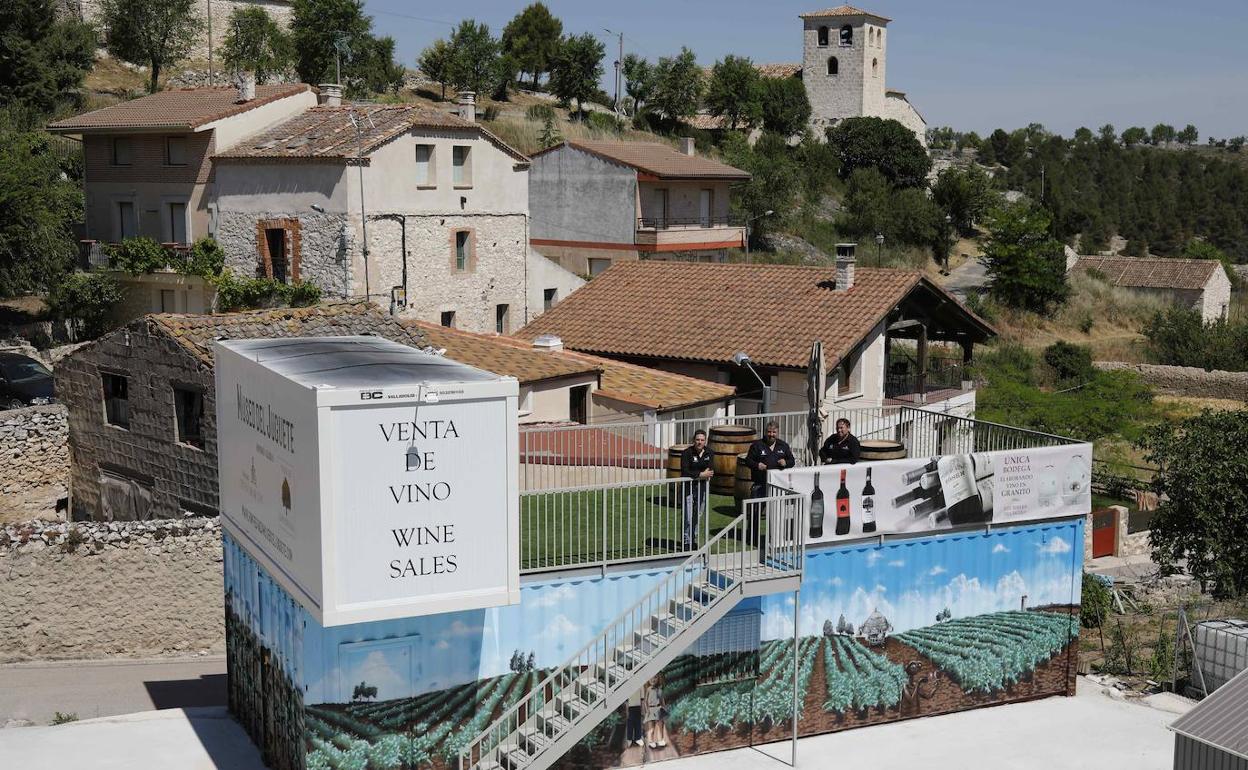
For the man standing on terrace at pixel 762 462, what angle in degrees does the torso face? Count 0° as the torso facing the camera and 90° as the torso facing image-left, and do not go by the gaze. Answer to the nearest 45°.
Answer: approximately 0°

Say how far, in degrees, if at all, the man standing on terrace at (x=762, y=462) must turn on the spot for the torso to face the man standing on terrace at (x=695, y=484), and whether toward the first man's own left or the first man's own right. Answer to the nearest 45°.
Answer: approximately 45° to the first man's own right

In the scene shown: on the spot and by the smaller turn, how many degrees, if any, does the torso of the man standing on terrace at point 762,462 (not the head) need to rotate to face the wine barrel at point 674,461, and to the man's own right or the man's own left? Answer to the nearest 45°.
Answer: approximately 135° to the man's own right

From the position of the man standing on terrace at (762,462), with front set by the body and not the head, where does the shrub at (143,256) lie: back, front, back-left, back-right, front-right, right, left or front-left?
back-right

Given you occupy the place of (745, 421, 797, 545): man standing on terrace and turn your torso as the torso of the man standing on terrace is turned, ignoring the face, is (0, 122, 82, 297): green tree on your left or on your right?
on your right

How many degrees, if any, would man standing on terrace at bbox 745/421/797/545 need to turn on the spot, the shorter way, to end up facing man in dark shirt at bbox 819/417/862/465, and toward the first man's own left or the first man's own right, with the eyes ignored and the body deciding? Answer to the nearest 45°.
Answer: approximately 135° to the first man's own left

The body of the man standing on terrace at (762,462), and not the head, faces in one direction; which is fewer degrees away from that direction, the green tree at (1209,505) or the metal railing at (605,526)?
the metal railing

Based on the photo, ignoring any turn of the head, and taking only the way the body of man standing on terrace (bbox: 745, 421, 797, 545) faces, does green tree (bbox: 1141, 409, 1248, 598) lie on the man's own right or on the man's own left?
on the man's own left

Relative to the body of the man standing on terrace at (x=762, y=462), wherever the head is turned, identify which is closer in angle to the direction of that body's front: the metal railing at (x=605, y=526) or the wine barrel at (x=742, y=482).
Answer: the metal railing

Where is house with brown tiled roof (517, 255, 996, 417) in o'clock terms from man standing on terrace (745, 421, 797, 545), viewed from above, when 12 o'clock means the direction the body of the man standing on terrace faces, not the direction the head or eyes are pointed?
The house with brown tiled roof is roughly at 6 o'clock from the man standing on terrace.

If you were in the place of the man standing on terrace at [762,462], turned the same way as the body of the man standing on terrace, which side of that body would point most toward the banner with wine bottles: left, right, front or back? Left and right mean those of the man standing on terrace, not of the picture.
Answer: left

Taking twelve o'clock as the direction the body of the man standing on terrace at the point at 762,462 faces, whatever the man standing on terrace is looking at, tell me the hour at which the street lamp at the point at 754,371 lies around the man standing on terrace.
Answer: The street lamp is roughly at 6 o'clock from the man standing on terrace.

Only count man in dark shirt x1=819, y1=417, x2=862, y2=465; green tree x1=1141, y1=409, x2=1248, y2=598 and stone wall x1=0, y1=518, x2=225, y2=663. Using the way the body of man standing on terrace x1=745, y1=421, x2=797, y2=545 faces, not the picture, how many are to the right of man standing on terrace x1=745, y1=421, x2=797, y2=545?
1

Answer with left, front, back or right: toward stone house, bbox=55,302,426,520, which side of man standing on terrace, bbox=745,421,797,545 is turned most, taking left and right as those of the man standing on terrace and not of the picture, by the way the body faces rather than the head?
right

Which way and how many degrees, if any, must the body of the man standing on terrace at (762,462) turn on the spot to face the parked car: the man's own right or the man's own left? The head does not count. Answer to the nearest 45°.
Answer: approximately 135° to the man's own right
